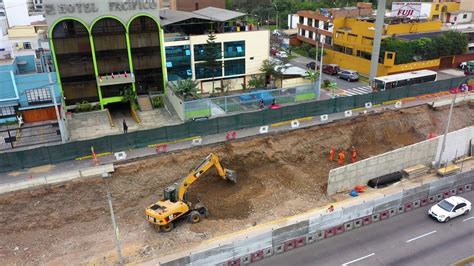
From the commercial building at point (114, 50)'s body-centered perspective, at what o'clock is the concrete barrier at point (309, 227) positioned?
The concrete barrier is roughly at 11 o'clock from the commercial building.

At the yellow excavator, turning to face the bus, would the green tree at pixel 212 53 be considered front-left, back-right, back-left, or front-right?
front-left

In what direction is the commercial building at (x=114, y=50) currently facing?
toward the camera

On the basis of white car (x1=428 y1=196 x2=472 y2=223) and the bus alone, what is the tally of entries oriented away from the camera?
0

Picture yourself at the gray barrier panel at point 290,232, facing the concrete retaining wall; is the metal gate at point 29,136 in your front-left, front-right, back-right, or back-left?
back-left

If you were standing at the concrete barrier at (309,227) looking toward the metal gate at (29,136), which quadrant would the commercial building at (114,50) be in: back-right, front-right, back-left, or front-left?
front-right

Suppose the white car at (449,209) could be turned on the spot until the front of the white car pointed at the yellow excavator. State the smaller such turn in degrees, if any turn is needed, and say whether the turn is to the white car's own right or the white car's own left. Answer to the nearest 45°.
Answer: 0° — it already faces it

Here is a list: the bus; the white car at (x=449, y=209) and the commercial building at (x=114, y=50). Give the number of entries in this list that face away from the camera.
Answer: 0

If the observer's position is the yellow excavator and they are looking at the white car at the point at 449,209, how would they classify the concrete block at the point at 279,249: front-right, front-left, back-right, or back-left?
front-right

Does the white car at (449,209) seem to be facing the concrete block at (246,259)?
yes

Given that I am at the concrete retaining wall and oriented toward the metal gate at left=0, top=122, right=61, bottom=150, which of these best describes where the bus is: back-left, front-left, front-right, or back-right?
back-right
